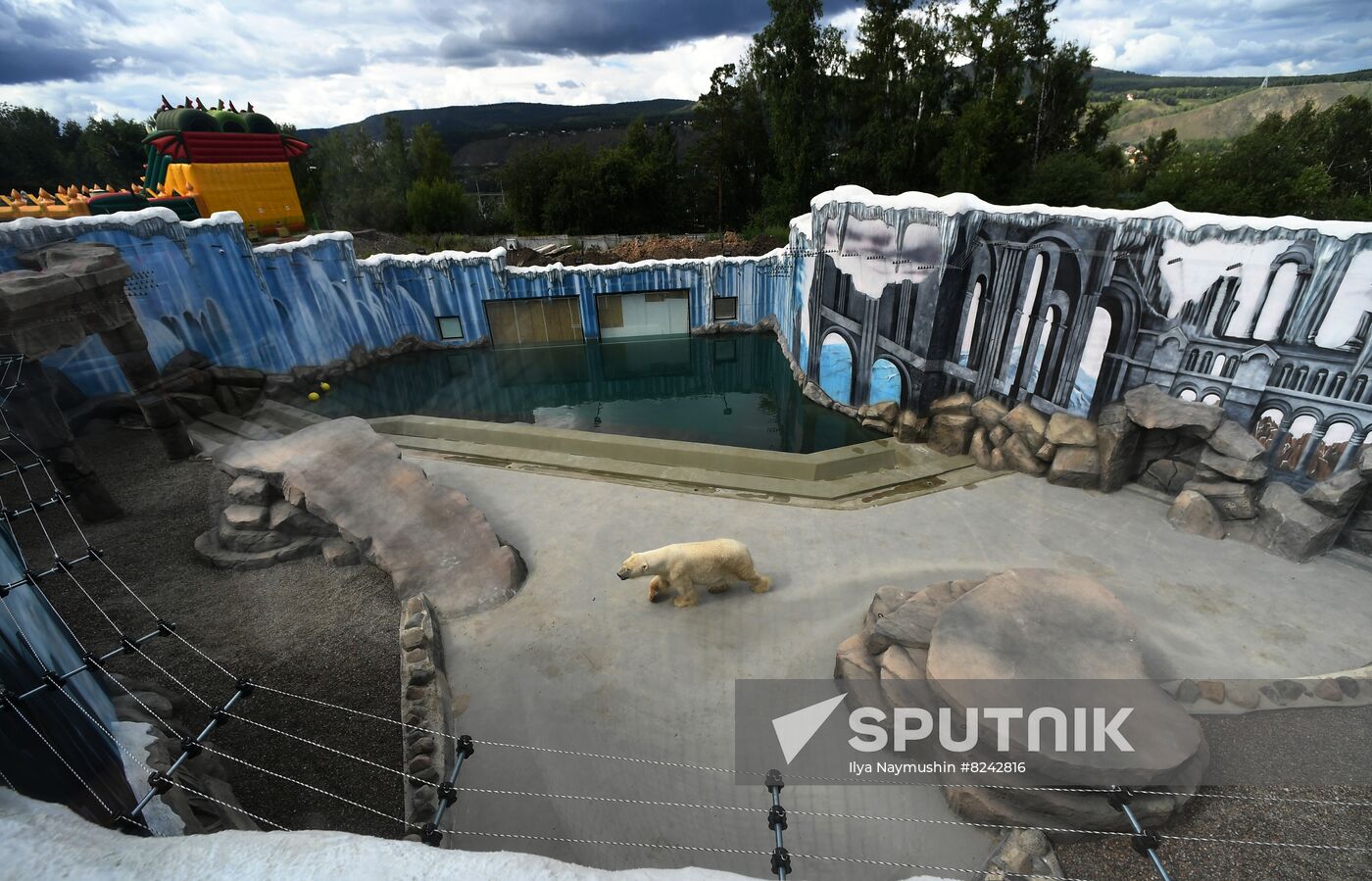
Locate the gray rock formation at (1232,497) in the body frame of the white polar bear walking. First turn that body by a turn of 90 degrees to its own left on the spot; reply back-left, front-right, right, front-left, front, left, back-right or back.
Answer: left

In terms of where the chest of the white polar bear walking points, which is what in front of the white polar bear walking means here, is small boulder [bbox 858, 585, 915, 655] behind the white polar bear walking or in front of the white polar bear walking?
behind

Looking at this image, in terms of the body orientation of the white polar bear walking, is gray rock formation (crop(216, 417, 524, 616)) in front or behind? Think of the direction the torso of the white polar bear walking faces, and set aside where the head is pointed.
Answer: in front

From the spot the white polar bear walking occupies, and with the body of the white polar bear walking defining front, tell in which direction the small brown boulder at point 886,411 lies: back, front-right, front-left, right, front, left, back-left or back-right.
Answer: back-right

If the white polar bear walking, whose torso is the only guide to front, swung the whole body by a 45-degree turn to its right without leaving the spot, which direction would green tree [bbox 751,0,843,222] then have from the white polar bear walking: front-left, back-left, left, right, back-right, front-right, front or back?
front-right

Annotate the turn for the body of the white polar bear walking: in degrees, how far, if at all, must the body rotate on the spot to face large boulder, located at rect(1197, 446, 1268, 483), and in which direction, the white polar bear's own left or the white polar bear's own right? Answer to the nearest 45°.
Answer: approximately 180°

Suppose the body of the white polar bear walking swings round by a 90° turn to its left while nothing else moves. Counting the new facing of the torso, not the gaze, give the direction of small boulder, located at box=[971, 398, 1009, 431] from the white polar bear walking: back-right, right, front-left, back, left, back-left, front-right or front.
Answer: back-left

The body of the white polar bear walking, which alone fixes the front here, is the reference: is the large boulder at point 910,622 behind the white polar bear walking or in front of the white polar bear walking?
behind

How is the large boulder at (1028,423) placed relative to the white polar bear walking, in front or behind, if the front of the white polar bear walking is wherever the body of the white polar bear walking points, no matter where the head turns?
behind

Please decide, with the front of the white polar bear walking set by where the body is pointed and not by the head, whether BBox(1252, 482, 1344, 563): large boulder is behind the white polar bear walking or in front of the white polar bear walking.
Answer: behind

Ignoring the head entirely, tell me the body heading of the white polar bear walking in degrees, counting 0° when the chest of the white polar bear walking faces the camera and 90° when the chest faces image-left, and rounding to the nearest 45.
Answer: approximately 90°

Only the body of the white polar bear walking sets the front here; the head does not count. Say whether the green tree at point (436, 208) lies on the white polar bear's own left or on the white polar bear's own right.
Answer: on the white polar bear's own right

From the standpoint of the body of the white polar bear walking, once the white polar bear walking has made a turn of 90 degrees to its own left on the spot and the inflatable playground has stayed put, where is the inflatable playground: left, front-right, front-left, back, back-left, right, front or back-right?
back-right

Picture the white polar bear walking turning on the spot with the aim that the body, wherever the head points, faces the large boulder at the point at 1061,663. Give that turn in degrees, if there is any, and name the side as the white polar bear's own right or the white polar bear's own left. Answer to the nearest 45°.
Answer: approximately 135° to the white polar bear's own left

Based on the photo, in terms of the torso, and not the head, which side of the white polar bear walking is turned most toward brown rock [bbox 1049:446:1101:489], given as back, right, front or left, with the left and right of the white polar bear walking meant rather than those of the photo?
back

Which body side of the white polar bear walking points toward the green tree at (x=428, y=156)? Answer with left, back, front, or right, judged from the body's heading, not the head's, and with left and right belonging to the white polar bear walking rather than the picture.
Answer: right

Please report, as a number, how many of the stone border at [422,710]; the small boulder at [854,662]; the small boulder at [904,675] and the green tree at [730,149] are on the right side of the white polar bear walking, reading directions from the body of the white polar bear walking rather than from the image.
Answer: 1

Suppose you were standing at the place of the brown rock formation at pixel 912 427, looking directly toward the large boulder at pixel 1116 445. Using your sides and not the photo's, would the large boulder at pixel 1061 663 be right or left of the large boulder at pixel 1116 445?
right
